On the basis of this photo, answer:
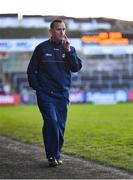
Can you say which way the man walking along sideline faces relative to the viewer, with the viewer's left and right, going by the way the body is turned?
facing the viewer and to the right of the viewer
